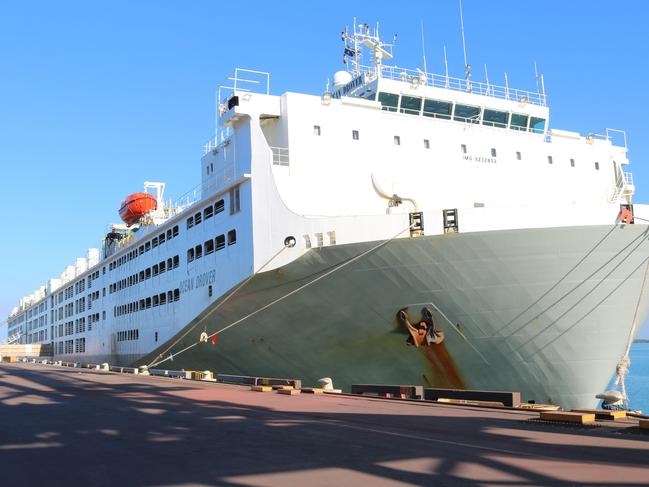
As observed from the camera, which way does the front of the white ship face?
facing the viewer and to the right of the viewer
